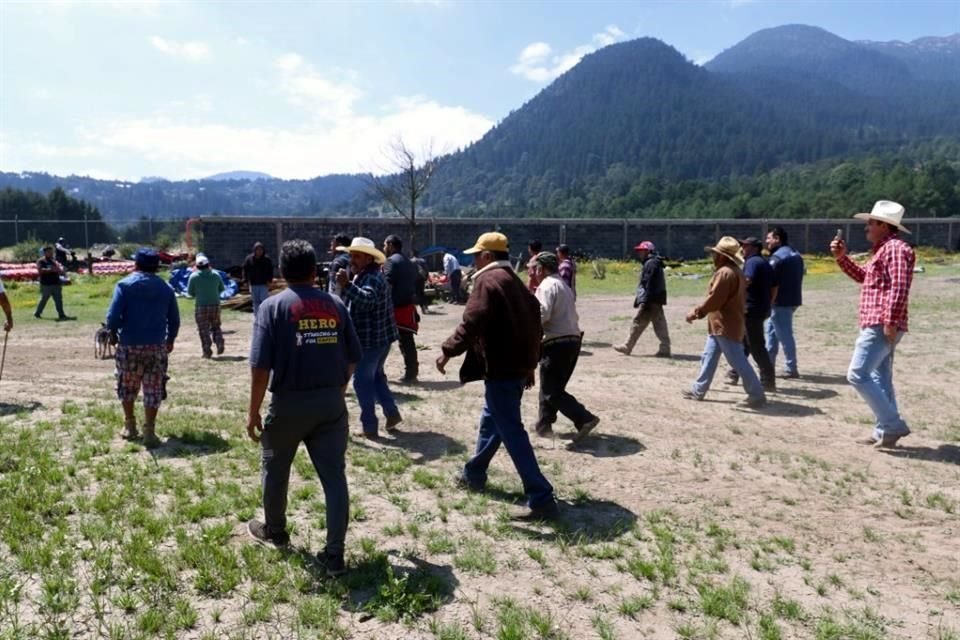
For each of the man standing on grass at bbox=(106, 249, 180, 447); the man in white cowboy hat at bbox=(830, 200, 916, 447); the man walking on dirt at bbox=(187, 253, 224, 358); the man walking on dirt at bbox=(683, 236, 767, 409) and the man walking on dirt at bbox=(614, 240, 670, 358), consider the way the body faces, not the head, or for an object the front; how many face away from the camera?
2

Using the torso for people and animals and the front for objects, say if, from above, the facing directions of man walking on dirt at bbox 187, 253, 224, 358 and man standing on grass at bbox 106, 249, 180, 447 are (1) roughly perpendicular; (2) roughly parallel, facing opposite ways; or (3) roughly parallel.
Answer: roughly parallel

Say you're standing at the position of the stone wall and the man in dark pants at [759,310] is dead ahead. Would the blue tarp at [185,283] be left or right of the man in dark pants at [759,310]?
right

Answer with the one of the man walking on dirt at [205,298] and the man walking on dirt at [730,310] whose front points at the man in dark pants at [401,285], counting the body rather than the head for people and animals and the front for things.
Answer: the man walking on dirt at [730,310]

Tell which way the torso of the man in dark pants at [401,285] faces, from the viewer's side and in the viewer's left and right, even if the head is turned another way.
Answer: facing away from the viewer and to the left of the viewer

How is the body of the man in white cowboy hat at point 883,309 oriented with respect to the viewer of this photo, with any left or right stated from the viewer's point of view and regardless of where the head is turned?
facing to the left of the viewer

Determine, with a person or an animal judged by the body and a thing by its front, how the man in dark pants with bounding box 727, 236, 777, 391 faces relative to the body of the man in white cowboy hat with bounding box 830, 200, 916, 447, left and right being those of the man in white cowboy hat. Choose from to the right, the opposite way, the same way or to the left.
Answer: the same way

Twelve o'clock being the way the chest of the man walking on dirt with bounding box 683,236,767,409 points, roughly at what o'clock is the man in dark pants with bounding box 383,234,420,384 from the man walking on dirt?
The man in dark pants is roughly at 12 o'clock from the man walking on dirt.

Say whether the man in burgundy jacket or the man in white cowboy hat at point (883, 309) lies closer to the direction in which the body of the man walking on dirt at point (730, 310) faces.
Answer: the man in burgundy jacket

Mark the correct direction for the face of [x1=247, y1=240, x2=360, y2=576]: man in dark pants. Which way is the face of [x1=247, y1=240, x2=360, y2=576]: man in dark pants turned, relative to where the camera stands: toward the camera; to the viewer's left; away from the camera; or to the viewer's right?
away from the camera

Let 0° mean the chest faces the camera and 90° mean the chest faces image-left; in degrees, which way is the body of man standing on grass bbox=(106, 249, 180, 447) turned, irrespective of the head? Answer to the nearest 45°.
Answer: approximately 180°

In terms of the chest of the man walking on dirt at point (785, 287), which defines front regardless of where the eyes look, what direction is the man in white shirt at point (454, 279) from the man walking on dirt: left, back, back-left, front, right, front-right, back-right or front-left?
front

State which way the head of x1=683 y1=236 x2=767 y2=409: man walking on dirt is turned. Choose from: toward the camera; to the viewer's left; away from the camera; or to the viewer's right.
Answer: to the viewer's left

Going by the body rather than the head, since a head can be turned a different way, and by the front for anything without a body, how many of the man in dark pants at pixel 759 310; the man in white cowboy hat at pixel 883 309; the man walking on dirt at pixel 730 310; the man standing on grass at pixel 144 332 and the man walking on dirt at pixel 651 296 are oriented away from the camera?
1

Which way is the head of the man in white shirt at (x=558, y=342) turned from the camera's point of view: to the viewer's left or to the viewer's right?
to the viewer's left

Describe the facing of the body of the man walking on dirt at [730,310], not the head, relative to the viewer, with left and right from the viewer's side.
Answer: facing to the left of the viewer

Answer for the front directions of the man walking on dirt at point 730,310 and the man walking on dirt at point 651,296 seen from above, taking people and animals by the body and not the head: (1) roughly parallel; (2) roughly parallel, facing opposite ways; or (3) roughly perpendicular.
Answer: roughly parallel
